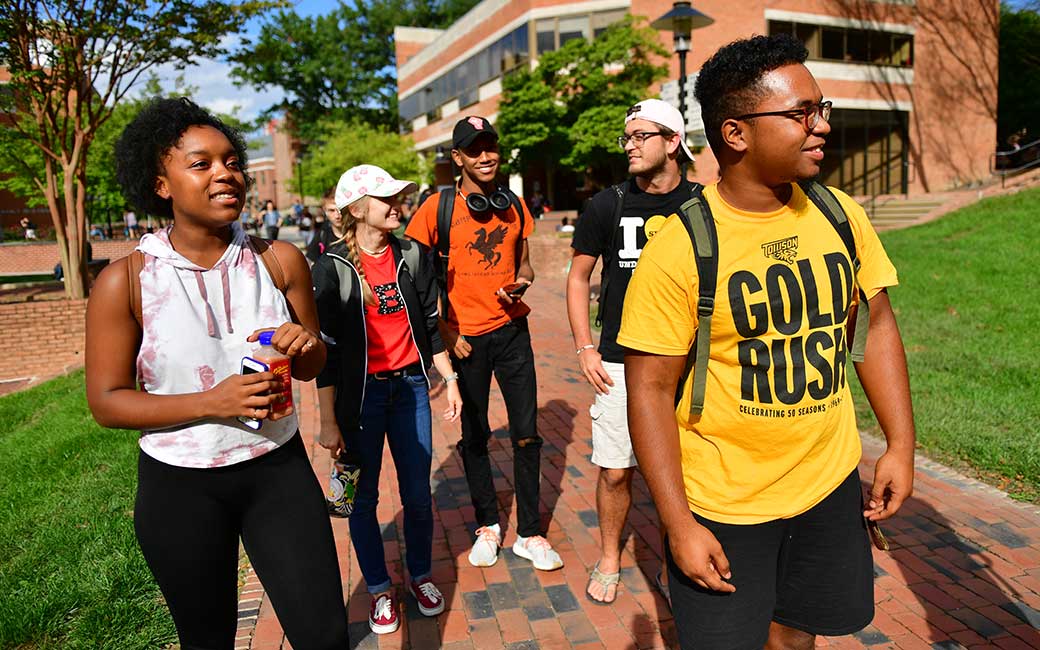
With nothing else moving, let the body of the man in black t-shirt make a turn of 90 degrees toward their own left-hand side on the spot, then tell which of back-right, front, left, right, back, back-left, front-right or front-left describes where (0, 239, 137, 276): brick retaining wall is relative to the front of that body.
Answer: back-left

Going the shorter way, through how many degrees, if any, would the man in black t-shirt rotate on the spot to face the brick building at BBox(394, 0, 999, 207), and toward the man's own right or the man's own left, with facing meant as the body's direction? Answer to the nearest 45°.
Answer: approximately 180°

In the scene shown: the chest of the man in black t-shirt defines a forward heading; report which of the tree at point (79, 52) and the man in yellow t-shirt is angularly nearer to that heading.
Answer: the man in yellow t-shirt

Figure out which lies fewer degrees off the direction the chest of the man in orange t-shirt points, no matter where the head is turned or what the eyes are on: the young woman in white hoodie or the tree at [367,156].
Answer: the young woman in white hoodie

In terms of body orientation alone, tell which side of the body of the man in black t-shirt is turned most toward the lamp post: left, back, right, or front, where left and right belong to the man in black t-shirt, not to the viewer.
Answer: back

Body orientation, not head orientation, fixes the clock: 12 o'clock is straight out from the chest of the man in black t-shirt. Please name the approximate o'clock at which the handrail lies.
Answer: The handrail is roughly at 7 o'clock from the man in black t-shirt.

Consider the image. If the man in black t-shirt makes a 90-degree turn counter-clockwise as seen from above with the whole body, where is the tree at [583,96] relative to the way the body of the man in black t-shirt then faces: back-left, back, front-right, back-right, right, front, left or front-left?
left

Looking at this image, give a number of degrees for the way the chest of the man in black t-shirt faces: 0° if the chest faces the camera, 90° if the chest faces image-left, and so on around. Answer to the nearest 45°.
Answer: approximately 0°

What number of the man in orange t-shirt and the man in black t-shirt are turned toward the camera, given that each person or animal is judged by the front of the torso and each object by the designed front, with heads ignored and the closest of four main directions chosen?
2

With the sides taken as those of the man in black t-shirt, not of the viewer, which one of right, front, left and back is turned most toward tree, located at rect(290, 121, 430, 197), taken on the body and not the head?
back

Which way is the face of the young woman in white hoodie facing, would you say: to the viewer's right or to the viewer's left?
to the viewer's right
